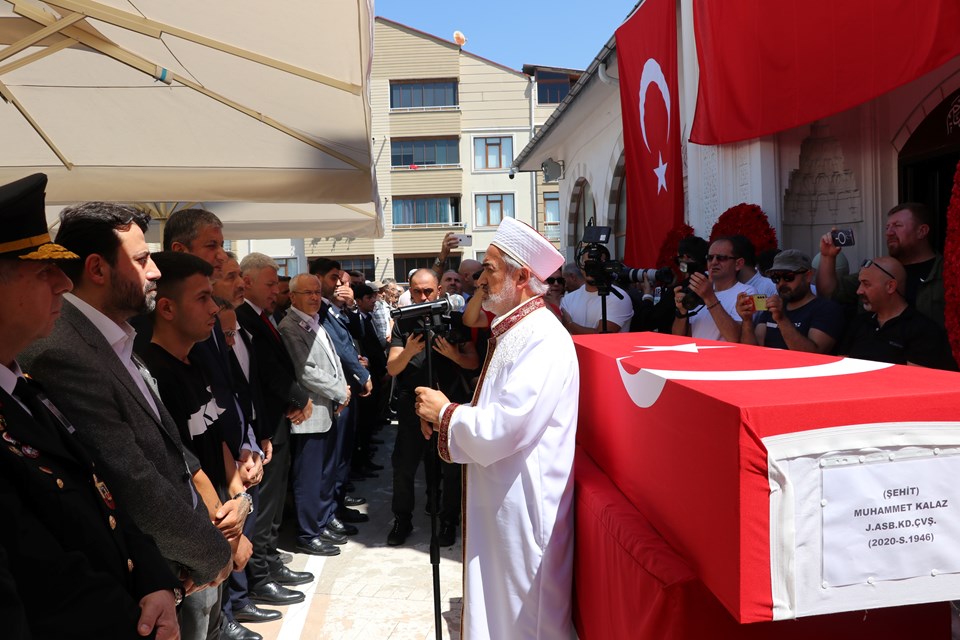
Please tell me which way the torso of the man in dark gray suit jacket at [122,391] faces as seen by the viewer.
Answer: to the viewer's right

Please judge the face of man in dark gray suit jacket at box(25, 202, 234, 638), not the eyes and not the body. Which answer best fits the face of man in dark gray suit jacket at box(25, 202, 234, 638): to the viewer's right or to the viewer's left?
to the viewer's right

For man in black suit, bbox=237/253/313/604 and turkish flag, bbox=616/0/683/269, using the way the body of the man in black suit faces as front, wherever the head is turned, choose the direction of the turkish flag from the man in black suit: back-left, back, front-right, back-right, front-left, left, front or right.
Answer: front-left

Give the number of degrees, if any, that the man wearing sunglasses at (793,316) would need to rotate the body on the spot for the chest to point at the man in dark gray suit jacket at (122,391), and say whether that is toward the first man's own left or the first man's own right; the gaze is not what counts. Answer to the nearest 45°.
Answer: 0° — they already face them

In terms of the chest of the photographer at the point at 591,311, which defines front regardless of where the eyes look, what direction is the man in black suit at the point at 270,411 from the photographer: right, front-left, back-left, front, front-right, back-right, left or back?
front-right

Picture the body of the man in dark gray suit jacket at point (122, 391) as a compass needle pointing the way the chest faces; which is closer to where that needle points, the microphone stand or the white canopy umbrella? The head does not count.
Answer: the microphone stand

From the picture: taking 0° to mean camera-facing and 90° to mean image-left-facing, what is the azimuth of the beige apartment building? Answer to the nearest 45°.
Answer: approximately 0°

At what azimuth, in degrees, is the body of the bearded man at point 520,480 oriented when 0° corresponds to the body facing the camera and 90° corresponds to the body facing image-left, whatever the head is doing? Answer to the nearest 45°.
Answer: approximately 90°

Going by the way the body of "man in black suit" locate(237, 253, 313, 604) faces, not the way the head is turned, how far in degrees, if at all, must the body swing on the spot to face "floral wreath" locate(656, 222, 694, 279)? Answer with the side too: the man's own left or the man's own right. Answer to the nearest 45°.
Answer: approximately 45° to the man's own left

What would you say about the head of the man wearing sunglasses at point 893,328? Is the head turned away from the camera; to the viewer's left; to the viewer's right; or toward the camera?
to the viewer's left

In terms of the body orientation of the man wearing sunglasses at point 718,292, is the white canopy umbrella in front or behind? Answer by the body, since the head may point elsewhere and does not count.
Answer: in front

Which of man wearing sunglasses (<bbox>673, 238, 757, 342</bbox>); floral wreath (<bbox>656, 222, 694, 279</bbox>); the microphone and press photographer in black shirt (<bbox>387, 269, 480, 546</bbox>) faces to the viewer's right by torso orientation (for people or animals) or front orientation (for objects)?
the microphone

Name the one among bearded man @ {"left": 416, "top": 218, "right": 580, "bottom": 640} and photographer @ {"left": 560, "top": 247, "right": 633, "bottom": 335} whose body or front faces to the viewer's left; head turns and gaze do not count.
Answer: the bearded man

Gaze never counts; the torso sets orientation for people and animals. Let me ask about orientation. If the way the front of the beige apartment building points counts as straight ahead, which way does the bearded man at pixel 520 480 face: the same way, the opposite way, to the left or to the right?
to the right
